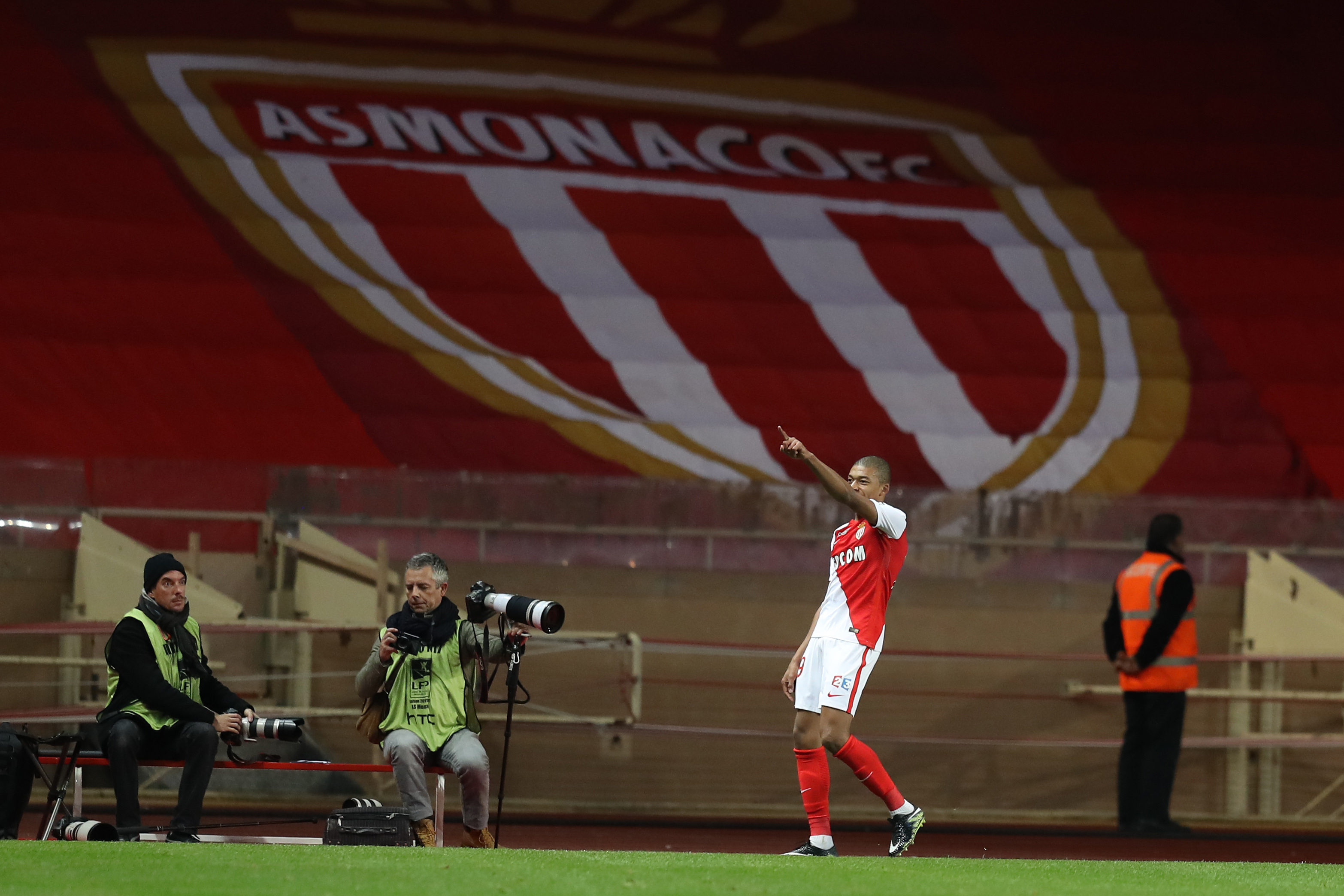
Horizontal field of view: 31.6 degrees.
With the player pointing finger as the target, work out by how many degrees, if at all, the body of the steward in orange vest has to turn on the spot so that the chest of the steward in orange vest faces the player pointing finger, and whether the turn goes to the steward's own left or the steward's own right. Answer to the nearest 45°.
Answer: approximately 135° to the steward's own right

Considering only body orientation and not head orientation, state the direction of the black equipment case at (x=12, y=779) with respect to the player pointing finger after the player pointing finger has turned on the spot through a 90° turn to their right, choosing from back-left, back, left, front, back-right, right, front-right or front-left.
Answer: front-left

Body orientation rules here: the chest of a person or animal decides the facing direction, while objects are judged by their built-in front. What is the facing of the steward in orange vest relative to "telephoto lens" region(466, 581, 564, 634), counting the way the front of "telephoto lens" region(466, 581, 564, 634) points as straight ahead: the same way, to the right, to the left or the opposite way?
to the left

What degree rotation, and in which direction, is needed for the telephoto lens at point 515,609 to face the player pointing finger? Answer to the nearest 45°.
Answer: approximately 45° to its left

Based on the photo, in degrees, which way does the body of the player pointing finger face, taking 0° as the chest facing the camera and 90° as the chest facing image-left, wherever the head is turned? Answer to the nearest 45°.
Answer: approximately 45°

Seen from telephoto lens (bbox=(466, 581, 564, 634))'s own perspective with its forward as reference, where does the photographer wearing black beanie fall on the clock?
The photographer wearing black beanie is roughly at 5 o'clock from the telephoto lens.

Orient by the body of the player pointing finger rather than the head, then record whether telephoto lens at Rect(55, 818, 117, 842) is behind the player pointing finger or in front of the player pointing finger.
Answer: in front

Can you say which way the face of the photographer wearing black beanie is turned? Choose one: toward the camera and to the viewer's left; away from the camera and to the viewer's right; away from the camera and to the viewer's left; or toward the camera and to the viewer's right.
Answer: toward the camera and to the viewer's right
